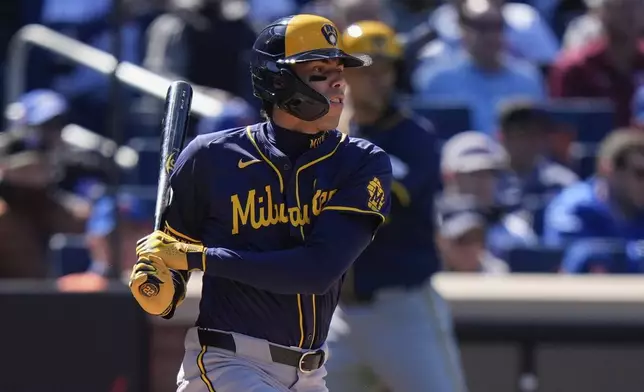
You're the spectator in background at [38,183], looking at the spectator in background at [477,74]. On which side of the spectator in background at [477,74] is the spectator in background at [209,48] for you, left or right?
left

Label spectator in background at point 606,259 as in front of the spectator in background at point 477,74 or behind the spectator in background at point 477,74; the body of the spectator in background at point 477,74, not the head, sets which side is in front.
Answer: in front

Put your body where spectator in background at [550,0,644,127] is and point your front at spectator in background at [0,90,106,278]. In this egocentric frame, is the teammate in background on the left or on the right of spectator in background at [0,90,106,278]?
left

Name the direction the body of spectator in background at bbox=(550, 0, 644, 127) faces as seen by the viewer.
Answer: toward the camera

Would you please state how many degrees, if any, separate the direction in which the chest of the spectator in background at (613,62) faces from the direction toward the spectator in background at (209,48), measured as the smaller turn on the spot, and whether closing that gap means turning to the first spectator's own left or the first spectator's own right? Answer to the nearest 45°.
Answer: approximately 90° to the first spectator's own right

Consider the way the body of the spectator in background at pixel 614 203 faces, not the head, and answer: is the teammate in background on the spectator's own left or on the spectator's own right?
on the spectator's own right

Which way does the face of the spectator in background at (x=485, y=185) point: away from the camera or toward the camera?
toward the camera

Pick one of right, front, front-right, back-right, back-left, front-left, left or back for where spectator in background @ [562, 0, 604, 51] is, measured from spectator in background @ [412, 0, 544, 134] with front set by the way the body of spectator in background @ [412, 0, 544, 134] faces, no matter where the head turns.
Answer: back-left

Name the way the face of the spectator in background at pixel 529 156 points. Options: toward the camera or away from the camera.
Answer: toward the camera

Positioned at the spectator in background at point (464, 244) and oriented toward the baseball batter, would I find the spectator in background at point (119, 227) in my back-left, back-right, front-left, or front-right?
front-right

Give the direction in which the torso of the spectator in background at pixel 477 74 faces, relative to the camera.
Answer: toward the camera

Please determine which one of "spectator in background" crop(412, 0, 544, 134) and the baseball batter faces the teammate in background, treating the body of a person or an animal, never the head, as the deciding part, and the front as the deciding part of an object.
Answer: the spectator in background

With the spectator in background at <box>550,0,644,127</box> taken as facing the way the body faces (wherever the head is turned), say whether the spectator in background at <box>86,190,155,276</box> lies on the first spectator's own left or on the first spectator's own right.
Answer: on the first spectator's own right

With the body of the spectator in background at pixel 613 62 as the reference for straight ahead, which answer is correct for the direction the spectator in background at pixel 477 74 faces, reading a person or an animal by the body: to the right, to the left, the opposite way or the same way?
the same way

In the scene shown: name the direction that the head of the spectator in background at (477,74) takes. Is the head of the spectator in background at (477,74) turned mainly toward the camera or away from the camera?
toward the camera

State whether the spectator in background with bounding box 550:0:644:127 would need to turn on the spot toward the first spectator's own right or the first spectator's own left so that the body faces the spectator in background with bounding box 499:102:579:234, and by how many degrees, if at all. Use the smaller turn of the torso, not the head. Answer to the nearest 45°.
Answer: approximately 45° to the first spectator's own right

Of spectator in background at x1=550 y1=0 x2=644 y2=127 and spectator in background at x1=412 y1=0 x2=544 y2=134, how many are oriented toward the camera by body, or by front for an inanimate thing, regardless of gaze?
2
